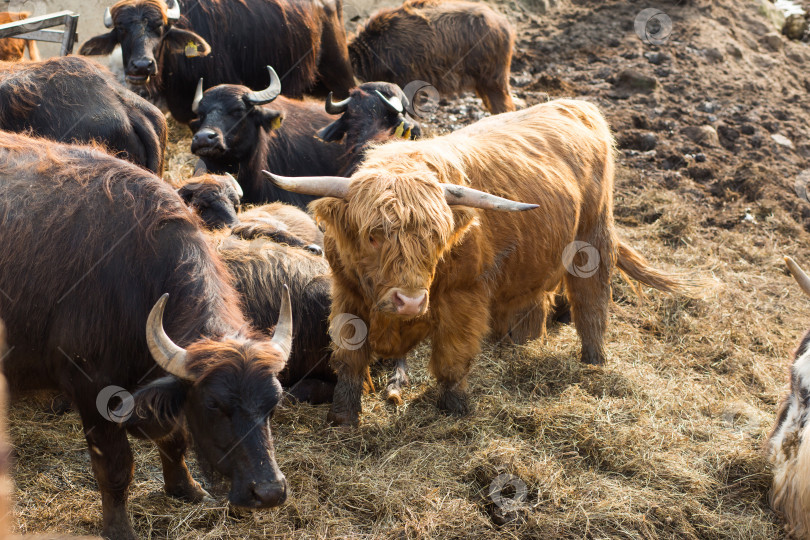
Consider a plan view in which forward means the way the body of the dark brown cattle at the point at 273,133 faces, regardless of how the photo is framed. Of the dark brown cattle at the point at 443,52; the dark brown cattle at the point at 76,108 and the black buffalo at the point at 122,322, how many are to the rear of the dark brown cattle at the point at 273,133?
1

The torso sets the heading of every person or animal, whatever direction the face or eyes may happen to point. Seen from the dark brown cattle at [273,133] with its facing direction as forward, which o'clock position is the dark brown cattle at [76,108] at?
the dark brown cattle at [76,108] is roughly at 12 o'clock from the dark brown cattle at [273,133].

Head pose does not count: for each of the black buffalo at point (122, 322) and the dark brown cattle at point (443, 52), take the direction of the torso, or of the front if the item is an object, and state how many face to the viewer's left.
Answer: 1

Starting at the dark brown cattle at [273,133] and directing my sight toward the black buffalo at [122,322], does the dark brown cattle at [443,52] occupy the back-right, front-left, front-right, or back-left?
back-left

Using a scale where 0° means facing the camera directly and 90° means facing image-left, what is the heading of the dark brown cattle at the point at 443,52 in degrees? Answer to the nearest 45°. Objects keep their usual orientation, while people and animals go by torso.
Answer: approximately 90°

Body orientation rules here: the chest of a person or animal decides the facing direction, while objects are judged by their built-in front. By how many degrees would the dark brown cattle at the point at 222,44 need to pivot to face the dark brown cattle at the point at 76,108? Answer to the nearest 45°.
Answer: approximately 45° to its left

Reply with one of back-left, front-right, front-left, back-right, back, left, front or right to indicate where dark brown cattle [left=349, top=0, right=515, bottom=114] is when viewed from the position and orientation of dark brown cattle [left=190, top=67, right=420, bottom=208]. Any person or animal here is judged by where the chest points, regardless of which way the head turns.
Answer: back

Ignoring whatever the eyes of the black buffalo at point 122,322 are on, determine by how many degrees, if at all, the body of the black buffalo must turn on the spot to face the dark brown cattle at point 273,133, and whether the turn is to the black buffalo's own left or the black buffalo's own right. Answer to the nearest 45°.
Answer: approximately 90° to the black buffalo's own left

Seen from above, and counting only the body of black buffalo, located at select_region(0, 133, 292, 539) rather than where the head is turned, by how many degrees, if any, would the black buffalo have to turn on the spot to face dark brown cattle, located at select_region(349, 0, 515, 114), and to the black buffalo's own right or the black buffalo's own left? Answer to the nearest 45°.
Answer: approximately 90° to the black buffalo's own left

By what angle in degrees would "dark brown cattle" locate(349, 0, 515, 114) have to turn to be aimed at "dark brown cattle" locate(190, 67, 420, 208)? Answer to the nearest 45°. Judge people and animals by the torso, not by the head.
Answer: approximately 45° to its left
